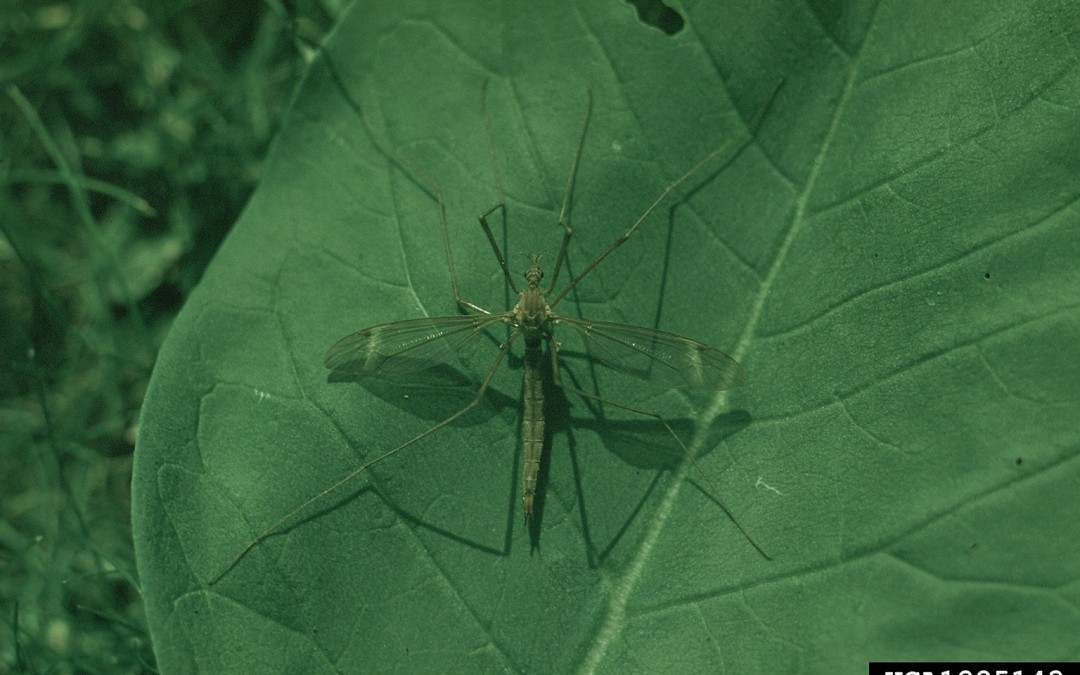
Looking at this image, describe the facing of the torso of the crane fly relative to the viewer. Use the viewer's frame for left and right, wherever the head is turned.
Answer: facing away from the viewer
